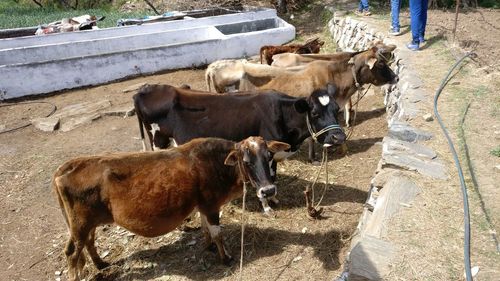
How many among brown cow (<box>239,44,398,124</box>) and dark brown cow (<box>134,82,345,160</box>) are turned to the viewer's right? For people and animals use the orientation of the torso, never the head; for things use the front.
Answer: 2

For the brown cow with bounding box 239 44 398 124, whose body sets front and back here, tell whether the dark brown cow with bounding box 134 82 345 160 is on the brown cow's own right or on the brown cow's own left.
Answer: on the brown cow's own right

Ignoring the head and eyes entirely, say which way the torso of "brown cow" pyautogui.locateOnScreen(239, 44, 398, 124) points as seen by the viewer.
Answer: to the viewer's right

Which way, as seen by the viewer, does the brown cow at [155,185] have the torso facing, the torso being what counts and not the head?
to the viewer's right

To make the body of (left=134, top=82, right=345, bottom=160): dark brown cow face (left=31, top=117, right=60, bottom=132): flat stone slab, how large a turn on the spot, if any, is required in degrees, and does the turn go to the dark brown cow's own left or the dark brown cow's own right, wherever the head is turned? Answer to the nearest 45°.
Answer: approximately 135° to the dark brown cow's own left

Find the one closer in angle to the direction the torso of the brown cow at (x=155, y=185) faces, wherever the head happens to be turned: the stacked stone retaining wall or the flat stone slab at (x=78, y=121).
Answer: the stacked stone retaining wall

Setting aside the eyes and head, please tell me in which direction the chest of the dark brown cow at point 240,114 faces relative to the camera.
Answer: to the viewer's right
